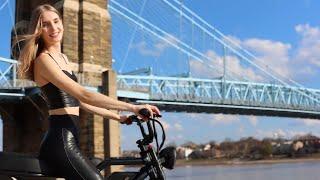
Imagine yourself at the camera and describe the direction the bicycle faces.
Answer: facing to the right of the viewer

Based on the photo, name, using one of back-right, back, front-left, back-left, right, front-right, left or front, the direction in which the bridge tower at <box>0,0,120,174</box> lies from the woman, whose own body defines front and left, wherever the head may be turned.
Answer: left

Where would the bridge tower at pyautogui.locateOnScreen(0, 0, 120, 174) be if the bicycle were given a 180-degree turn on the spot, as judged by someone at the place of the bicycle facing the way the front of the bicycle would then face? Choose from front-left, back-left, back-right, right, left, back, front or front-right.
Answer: right

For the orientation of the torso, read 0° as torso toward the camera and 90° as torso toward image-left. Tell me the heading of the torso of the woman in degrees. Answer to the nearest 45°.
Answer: approximately 270°
